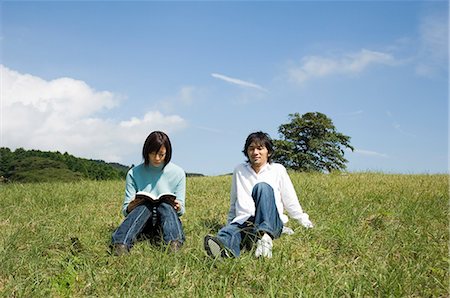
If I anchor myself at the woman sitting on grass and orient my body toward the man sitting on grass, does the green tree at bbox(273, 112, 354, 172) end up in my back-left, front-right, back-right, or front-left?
front-left

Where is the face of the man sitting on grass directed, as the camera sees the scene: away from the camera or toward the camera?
toward the camera

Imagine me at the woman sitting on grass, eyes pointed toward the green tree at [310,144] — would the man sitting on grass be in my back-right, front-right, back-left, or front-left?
front-right

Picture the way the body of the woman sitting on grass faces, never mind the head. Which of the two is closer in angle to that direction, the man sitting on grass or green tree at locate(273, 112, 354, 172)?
the man sitting on grass

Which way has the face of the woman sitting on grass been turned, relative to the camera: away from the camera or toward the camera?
toward the camera

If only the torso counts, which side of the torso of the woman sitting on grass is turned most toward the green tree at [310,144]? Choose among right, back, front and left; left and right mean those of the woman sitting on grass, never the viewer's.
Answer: back

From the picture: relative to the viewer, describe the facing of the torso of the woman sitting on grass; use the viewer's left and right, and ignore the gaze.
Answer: facing the viewer

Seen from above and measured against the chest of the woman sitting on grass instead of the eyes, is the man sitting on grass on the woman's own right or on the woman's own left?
on the woman's own left
